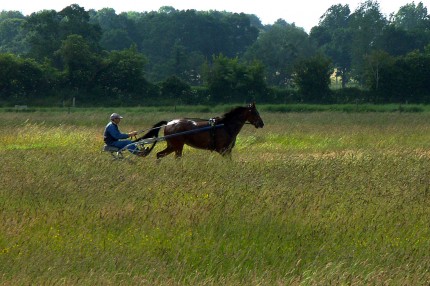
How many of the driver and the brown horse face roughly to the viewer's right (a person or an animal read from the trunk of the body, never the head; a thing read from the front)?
2

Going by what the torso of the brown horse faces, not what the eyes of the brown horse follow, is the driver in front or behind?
behind

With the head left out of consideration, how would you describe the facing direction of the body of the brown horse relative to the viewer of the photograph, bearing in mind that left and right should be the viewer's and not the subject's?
facing to the right of the viewer

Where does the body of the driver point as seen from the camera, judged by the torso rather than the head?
to the viewer's right

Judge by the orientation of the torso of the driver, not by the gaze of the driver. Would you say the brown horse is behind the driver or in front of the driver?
in front
